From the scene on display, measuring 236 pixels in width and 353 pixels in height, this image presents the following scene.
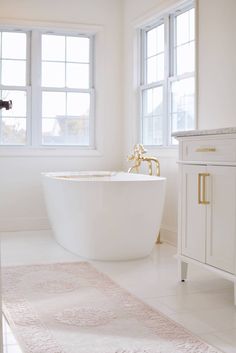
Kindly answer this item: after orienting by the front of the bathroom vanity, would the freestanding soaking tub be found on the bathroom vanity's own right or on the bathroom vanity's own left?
on the bathroom vanity's own right

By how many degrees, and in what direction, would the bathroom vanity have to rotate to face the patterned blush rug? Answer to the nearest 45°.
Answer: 0° — it already faces it

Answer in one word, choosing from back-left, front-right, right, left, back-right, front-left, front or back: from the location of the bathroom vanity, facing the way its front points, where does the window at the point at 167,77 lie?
back-right

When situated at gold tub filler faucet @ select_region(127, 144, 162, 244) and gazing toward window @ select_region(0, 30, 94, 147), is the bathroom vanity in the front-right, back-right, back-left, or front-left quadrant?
back-left

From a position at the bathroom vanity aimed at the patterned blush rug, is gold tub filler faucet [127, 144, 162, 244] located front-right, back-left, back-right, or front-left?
back-right

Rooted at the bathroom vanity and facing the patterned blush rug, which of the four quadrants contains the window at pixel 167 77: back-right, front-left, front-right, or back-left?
back-right

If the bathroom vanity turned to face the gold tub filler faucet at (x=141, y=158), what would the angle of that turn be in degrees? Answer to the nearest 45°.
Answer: approximately 135° to its right

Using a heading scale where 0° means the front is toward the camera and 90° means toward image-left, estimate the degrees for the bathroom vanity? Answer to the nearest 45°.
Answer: approximately 45°
